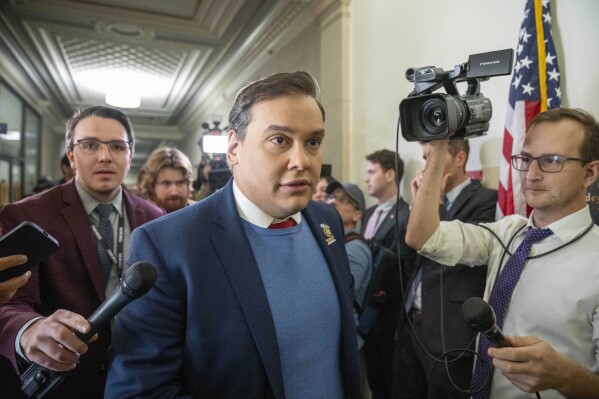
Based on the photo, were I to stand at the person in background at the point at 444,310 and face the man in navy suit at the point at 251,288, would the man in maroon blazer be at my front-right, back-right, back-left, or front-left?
front-right

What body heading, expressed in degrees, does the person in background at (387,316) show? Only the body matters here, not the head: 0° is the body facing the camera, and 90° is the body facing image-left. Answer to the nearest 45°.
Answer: approximately 45°

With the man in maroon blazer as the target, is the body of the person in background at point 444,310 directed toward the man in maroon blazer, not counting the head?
yes

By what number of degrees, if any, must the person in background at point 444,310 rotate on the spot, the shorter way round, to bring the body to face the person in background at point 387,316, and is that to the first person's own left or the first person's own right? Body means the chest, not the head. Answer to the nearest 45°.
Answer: approximately 90° to the first person's own right

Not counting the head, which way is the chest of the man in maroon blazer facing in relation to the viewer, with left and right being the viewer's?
facing the viewer and to the right of the viewer

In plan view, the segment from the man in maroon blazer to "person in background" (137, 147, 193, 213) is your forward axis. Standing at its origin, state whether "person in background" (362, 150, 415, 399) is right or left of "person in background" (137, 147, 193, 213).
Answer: right

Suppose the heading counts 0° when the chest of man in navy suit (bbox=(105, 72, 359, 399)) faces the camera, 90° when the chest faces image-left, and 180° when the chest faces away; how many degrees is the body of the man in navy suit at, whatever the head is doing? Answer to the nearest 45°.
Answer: approximately 315°

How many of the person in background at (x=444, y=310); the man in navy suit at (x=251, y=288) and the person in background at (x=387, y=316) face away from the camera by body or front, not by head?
0

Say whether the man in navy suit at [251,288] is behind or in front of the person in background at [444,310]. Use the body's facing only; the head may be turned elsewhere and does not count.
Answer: in front

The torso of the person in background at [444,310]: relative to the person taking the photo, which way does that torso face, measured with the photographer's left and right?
facing the viewer and to the left of the viewer

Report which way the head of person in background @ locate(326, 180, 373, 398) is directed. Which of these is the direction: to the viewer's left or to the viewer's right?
to the viewer's left
